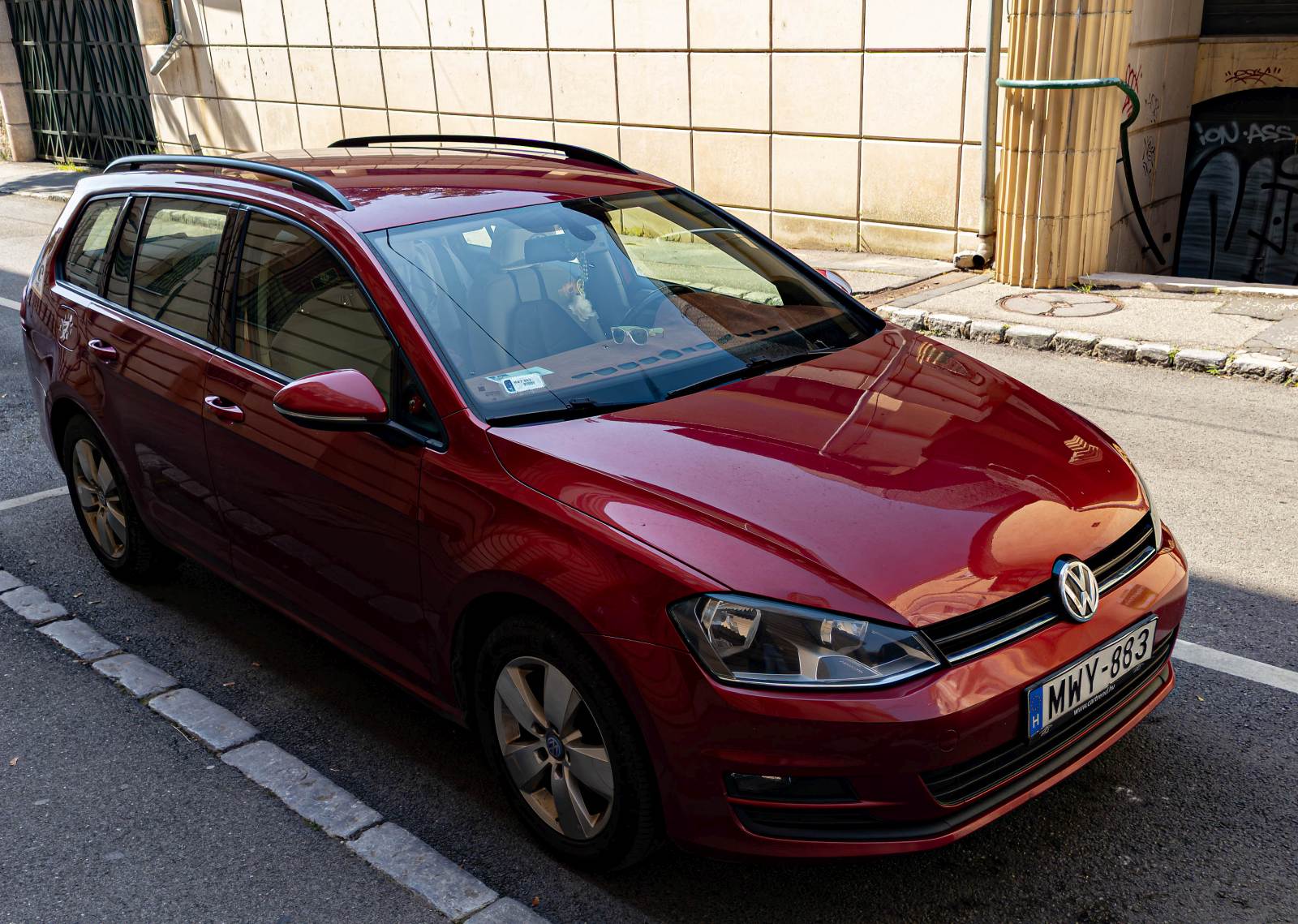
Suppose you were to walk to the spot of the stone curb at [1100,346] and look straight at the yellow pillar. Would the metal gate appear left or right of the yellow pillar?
left

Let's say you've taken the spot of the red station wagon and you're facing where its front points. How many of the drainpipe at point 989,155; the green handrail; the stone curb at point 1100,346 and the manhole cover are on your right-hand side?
0

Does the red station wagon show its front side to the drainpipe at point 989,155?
no

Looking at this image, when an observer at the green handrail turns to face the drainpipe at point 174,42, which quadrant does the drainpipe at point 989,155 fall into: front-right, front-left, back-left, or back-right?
front-right

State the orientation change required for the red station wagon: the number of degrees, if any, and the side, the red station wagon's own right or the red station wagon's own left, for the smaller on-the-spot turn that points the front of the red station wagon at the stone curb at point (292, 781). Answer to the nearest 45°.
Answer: approximately 135° to the red station wagon's own right

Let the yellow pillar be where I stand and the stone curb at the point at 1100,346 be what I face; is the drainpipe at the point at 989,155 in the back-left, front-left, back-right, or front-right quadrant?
back-right

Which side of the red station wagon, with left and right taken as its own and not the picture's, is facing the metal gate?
back

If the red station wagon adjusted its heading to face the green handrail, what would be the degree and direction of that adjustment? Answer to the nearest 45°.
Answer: approximately 90° to its left

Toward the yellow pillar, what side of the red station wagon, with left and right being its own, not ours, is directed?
left

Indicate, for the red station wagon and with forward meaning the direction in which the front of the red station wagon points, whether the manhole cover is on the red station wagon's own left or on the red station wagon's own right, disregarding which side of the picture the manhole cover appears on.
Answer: on the red station wagon's own left

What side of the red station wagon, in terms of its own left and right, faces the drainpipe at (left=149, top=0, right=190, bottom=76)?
back

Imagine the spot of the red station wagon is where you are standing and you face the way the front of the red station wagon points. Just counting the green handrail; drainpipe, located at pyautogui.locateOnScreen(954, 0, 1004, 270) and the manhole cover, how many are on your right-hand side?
0

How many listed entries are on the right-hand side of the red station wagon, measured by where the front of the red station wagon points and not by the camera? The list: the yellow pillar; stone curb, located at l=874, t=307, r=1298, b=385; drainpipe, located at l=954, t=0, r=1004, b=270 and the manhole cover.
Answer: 0

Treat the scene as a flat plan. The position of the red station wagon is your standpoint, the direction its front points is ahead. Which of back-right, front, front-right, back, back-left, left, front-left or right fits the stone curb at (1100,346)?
left
